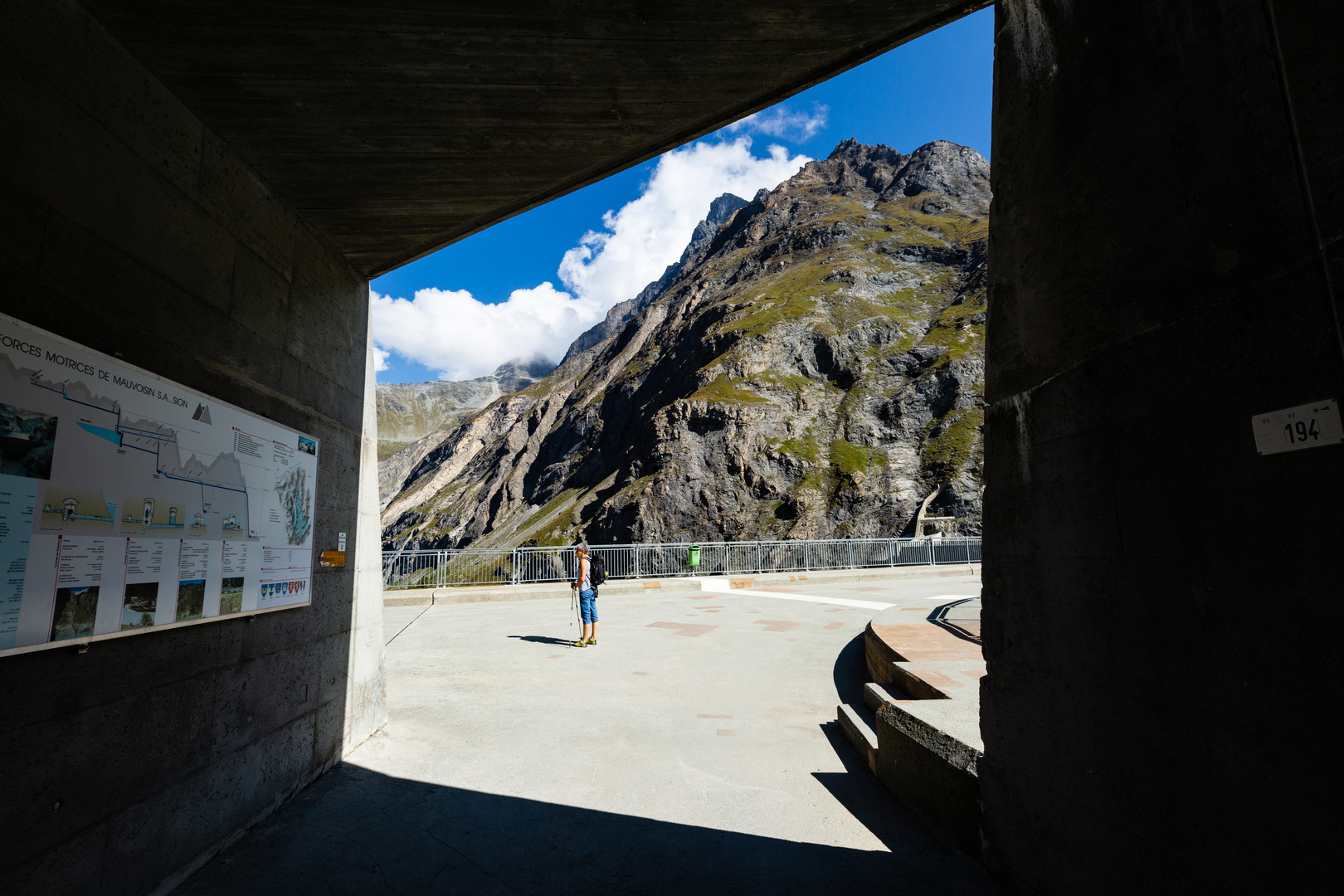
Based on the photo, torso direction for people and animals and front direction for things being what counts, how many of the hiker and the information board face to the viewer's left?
1

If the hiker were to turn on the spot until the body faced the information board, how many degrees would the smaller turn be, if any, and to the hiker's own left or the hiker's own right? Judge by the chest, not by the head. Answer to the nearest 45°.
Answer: approximately 90° to the hiker's own left

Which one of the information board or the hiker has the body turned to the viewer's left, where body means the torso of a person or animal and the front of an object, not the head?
the hiker

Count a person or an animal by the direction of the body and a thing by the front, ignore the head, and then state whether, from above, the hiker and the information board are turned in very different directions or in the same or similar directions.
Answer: very different directions

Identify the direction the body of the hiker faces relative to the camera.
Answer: to the viewer's left

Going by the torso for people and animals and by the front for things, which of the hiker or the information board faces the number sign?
the information board

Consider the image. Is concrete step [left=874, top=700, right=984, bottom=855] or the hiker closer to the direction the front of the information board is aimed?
the concrete step

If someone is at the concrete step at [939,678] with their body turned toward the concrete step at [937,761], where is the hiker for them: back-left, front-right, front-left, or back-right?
back-right

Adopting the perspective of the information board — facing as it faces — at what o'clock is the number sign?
The number sign is roughly at 12 o'clock from the information board.

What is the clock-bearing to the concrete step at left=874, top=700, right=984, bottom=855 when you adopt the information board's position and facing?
The concrete step is roughly at 11 o'clock from the information board.

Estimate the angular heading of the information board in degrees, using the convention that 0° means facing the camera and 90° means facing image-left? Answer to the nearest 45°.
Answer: approximately 315°

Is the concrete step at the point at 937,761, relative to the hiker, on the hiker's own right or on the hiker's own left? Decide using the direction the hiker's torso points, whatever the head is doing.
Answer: on the hiker's own left

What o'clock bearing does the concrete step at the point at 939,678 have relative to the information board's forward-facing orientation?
The concrete step is roughly at 11 o'clock from the information board.
